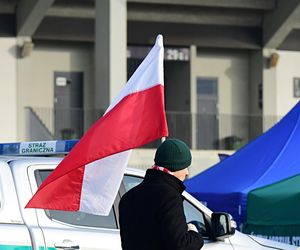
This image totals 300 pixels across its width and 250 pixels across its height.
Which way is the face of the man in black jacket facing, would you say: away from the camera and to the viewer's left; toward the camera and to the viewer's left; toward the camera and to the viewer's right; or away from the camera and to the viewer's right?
away from the camera and to the viewer's right

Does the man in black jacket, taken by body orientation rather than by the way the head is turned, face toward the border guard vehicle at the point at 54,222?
no

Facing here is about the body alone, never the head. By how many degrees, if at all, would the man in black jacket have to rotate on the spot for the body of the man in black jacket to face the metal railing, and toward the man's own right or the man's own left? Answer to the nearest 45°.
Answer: approximately 45° to the man's own left

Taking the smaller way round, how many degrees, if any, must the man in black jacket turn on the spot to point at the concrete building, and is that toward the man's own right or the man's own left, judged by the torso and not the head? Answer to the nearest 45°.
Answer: approximately 45° to the man's own left

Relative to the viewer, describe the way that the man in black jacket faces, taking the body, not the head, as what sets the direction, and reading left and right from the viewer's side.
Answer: facing away from the viewer and to the right of the viewer
